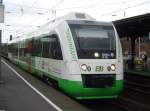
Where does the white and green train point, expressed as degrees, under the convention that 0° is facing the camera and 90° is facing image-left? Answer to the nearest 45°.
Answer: approximately 315°
